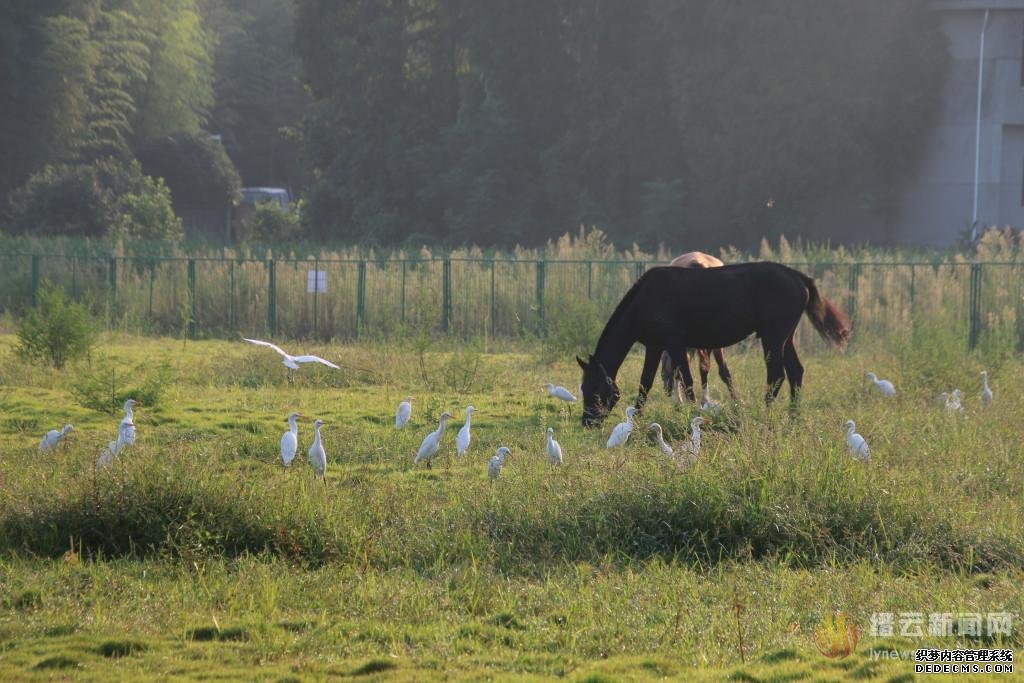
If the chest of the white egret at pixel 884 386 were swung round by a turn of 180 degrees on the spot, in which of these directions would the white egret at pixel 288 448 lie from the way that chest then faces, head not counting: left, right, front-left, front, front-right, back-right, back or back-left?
back-right

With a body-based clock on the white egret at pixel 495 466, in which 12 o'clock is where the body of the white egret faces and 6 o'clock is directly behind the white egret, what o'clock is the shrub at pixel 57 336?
The shrub is roughly at 8 o'clock from the white egret.

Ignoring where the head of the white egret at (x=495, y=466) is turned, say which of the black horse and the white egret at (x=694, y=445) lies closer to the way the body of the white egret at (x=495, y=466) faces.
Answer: the white egret

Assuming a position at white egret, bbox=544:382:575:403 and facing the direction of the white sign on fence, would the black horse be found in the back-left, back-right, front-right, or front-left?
back-right

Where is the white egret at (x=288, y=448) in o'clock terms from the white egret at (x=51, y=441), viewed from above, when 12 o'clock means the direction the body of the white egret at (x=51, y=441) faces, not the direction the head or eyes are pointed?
the white egret at (x=288, y=448) is roughly at 1 o'clock from the white egret at (x=51, y=441).

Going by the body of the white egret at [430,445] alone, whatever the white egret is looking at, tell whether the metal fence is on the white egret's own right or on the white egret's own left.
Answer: on the white egret's own left

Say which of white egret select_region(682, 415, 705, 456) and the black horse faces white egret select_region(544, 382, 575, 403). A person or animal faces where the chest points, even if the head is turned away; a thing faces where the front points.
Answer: the black horse

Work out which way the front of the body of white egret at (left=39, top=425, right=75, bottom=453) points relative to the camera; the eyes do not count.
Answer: to the viewer's right

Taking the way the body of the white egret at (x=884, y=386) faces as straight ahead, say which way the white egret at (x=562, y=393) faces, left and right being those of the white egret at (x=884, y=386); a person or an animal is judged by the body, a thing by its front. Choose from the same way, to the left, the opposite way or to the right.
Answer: the same way

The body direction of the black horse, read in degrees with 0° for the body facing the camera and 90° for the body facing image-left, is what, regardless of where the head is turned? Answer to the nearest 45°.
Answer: approximately 90°

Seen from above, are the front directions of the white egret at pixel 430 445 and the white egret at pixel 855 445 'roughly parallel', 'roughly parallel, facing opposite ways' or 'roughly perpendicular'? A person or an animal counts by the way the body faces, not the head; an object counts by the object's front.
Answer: roughly parallel, facing opposite ways

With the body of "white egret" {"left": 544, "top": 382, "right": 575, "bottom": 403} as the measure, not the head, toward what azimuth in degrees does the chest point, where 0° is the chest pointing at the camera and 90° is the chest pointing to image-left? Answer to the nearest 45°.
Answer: approximately 90°

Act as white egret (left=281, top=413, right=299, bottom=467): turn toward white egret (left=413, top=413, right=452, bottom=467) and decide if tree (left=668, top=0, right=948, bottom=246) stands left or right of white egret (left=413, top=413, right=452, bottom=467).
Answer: left

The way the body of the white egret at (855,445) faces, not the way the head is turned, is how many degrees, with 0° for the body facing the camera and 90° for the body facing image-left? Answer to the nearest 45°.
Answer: approximately 90°

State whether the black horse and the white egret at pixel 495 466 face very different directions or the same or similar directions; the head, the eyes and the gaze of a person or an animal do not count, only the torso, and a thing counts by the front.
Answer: very different directions

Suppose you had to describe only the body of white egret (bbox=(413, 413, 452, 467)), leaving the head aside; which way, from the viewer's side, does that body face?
to the viewer's right
